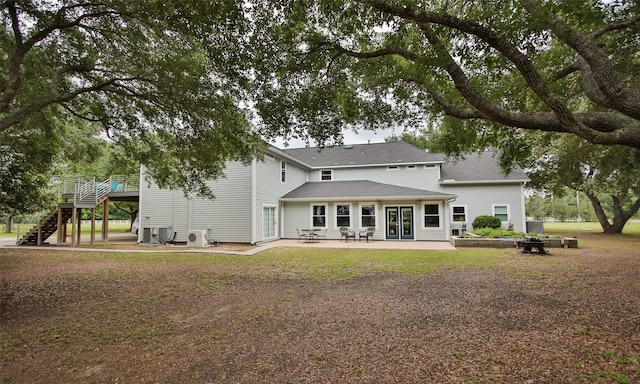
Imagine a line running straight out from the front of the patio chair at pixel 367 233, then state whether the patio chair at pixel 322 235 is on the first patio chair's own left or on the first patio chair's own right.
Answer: on the first patio chair's own right

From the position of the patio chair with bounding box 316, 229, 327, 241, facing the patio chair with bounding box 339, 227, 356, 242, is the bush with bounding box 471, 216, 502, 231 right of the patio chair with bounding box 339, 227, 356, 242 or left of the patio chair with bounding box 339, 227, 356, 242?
left

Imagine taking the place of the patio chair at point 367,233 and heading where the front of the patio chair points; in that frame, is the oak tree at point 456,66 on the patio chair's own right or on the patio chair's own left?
on the patio chair's own left

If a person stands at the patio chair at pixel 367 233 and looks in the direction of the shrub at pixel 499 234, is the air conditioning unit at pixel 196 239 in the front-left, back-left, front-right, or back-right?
back-right

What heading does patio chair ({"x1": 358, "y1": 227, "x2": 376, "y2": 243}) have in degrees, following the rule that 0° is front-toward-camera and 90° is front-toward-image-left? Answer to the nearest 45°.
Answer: approximately 45°

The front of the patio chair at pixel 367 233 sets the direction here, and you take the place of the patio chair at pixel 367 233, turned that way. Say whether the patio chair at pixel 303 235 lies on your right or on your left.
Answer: on your right

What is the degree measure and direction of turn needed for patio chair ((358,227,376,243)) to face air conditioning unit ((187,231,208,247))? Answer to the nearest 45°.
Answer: approximately 45° to its right

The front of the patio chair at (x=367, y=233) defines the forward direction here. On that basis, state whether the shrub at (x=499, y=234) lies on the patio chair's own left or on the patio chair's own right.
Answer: on the patio chair's own left

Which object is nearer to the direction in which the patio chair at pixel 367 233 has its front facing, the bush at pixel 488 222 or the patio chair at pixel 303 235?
the patio chair

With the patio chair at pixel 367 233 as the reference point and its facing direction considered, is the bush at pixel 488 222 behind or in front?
behind
